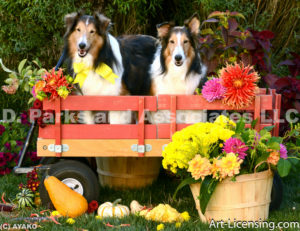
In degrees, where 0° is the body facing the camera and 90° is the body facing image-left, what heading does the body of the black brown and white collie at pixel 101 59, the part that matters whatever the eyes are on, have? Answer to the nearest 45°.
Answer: approximately 45°

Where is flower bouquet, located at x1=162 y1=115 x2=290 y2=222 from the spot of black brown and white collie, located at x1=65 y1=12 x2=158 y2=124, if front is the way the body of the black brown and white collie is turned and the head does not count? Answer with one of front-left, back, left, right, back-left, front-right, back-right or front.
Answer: left

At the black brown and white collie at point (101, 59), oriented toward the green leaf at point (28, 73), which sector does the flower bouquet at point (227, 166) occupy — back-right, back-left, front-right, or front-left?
back-left

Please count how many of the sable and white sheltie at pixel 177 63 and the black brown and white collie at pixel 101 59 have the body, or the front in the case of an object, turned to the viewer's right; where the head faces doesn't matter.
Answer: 0

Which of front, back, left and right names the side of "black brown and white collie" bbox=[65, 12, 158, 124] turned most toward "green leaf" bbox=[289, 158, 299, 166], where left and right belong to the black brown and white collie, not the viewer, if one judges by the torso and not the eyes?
left

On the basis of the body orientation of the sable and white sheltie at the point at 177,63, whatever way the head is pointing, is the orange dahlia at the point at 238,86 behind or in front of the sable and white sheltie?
in front

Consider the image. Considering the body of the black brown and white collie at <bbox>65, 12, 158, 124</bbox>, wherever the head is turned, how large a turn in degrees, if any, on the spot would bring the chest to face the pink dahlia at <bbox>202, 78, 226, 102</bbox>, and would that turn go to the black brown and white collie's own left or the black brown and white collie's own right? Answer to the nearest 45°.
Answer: approximately 90° to the black brown and white collie's own left

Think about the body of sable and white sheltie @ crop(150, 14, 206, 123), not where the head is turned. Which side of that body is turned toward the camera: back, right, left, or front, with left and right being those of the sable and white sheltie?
front

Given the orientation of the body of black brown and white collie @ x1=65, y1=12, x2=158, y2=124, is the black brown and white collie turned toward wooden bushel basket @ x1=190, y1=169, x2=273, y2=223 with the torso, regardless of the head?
no
